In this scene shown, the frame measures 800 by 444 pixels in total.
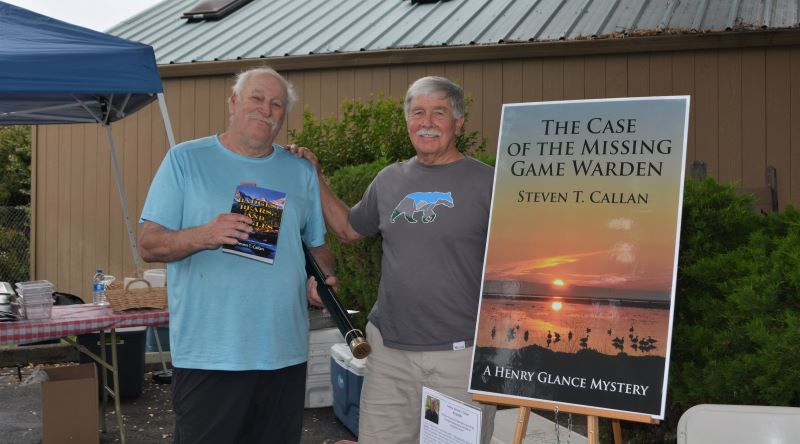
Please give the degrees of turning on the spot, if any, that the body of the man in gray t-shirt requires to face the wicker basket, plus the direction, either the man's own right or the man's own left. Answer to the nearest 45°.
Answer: approximately 135° to the man's own right

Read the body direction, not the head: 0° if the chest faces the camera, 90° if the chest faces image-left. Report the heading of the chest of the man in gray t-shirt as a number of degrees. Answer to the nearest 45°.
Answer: approximately 0°

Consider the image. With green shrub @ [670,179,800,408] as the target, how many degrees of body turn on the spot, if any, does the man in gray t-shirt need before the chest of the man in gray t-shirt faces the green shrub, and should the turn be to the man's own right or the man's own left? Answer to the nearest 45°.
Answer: approximately 90° to the man's own left

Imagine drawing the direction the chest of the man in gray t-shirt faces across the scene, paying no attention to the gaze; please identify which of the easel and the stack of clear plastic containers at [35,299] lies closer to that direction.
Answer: the easel

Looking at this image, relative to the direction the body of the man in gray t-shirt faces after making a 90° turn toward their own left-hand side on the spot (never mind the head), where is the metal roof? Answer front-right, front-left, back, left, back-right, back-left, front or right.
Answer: left

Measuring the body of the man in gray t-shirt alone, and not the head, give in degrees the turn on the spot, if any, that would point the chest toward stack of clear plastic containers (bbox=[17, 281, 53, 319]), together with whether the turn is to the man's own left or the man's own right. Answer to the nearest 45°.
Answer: approximately 135° to the man's own right

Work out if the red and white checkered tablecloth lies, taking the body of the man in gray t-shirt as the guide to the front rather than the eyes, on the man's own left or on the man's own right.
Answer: on the man's own right

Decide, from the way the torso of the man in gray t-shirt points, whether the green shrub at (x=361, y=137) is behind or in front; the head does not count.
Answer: behind

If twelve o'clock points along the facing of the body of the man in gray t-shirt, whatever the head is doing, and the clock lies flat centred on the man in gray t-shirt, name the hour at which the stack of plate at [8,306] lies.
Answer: The stack of plate is roughly at 4 o'clock from the man in gray t-shirt.

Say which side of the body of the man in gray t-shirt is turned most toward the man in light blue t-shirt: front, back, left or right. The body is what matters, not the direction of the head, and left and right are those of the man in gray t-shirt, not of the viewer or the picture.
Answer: right
